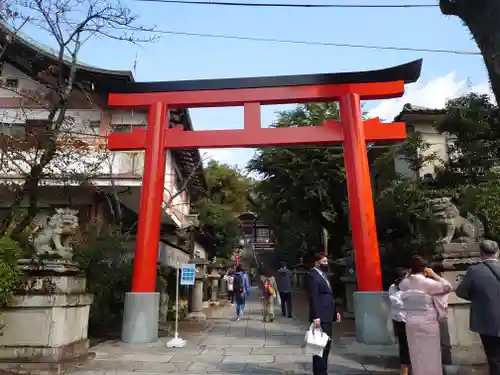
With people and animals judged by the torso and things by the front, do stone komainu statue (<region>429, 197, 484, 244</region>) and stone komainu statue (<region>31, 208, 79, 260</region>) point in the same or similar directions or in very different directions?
very different directions

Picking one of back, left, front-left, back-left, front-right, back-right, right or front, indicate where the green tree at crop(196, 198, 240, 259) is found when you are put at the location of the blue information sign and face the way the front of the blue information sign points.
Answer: back

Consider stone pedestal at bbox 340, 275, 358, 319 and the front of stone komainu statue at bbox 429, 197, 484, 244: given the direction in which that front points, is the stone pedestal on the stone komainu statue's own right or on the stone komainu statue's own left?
on the stone komainu statue's own right

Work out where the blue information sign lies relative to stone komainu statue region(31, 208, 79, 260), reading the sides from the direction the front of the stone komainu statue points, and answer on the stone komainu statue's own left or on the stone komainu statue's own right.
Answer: on the stone komainu statue's own left

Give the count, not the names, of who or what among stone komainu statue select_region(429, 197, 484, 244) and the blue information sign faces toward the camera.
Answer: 1

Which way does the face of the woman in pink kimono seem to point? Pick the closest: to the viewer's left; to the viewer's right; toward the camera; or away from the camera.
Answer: away from the camera

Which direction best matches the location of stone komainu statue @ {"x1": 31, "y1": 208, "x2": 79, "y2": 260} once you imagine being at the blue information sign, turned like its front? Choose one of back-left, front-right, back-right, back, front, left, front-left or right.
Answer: front-right

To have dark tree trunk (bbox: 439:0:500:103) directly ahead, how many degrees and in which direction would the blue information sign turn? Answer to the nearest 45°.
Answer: approximately 45° to its left

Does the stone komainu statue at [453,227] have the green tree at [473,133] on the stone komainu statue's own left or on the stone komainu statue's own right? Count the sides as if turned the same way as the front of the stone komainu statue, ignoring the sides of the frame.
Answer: on the stone komainu statue's own right

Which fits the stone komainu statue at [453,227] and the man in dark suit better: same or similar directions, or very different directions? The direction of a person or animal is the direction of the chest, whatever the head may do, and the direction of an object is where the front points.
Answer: very different directions

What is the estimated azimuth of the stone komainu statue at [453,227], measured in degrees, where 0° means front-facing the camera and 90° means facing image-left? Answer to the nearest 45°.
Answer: approximately 90°
